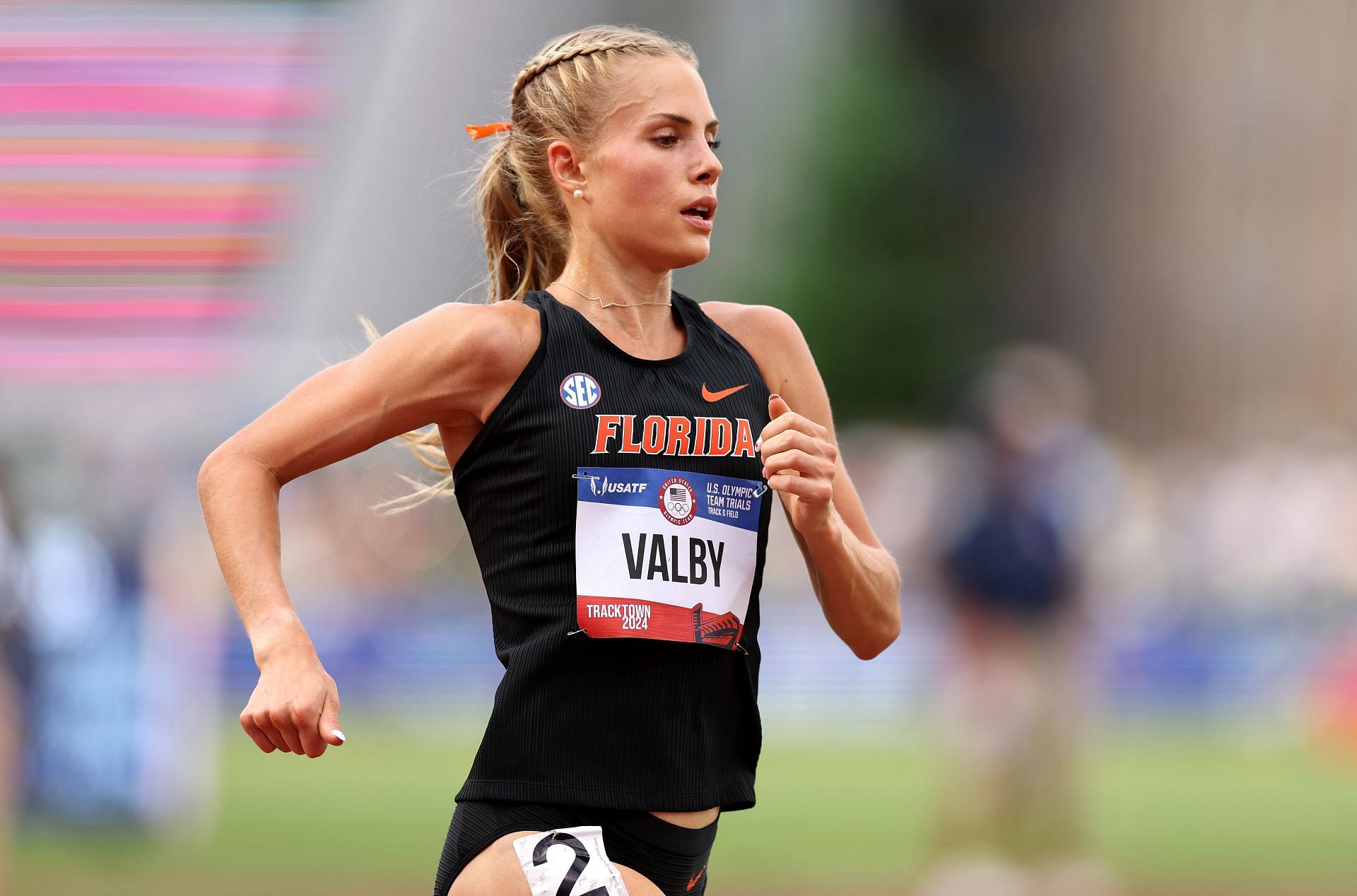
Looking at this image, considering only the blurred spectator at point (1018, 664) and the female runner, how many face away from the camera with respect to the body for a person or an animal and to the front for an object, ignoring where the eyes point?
0

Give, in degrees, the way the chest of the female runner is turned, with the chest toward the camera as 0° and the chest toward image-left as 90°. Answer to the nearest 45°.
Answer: approximately 315°

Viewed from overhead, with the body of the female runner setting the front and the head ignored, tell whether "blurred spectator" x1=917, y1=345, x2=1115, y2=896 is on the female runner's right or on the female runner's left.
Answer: on the female runner's left

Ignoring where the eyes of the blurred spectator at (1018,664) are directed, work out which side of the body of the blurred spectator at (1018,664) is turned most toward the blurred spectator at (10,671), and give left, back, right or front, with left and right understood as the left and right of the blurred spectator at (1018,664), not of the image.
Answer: right

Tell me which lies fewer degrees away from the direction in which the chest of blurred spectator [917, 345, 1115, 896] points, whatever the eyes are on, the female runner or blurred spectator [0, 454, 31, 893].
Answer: the female runner

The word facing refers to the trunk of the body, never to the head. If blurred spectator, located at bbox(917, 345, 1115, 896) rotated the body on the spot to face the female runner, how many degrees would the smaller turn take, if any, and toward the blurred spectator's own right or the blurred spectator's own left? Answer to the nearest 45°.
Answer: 0° — they already face them

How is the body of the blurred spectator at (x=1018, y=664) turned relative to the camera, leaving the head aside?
toward the camera
